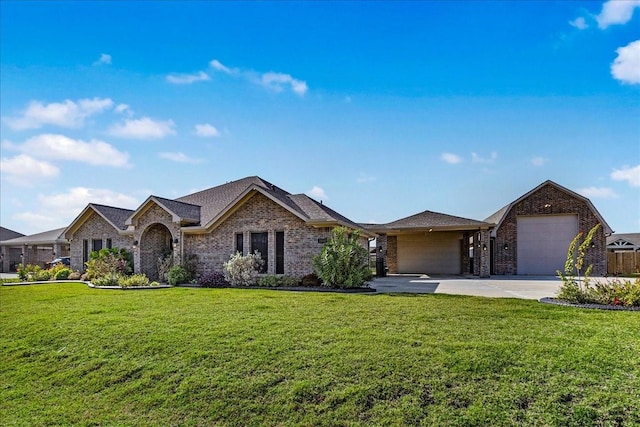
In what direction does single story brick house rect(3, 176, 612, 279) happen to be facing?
toward the camera

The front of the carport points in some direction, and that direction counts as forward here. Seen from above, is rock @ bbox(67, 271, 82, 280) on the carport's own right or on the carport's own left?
on the carport's own right

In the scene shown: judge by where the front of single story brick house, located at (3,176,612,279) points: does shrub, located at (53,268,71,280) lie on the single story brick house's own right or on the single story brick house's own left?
on the single story brick house's own right

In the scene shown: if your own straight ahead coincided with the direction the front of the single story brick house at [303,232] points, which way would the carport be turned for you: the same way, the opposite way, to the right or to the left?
the same way

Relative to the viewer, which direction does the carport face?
toward the camera

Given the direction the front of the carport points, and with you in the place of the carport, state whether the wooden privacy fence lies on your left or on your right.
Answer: on your left
